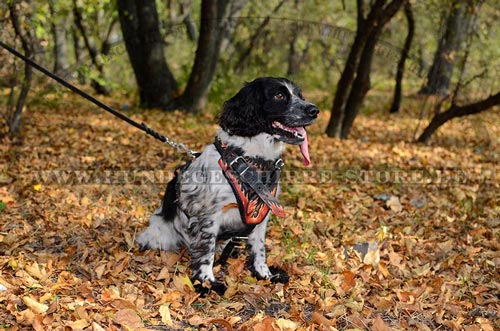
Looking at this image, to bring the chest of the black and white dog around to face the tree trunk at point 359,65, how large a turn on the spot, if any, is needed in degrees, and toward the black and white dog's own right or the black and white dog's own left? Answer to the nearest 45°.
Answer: approximately 135° to the black and white dog's own left

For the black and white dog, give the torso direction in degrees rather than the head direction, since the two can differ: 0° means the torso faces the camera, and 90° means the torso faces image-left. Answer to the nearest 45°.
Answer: approximately 315°

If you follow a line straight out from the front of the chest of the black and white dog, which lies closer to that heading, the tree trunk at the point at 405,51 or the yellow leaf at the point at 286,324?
the yellow leaf

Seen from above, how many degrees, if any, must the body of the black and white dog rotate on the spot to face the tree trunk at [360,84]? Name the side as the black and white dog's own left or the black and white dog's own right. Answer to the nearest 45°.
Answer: approximately 135° to the black and white dog's own left

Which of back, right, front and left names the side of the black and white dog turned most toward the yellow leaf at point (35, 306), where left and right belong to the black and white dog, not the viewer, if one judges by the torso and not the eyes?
right

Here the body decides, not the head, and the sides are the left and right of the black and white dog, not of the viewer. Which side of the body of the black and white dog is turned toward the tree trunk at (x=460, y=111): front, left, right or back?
left

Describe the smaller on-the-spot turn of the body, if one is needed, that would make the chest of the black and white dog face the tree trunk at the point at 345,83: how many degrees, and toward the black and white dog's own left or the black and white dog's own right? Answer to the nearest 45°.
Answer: approximately 135° to the black and white dog's own left

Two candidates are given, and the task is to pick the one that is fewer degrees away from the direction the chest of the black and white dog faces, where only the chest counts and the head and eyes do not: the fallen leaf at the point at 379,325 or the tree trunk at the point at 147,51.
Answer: the fallen leaf

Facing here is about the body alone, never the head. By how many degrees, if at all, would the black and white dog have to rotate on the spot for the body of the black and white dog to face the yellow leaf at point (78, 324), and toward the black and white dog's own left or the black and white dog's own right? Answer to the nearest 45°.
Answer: approximately 90° to the black and white dog's own right

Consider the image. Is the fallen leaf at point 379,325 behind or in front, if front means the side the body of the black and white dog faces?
in front
